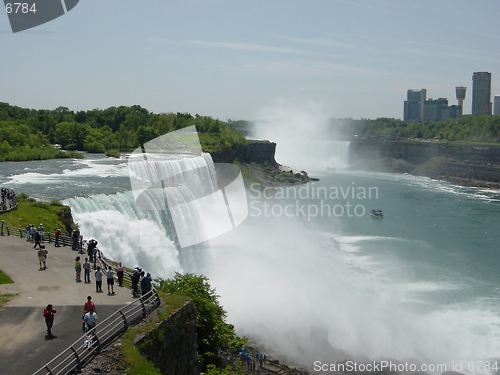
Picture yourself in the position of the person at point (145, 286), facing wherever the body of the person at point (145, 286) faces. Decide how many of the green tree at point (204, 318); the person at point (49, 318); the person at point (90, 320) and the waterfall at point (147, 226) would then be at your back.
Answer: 2

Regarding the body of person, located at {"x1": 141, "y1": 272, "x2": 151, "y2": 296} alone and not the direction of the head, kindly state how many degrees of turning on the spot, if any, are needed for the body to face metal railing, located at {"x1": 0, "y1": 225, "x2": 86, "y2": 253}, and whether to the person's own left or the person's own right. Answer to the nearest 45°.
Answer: approximately 90° to the person's own left

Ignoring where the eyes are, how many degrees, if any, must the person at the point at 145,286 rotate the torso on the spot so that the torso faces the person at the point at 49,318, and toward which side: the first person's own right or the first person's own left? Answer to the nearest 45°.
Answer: approximately 180°

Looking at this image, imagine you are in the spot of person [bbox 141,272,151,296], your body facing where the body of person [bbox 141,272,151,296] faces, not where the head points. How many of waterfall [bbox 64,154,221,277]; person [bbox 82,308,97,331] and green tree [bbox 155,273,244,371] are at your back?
1

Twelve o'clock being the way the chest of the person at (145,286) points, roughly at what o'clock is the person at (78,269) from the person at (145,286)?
the person at (78,269) is roughly at 9 o'clock from the person at (145,286).

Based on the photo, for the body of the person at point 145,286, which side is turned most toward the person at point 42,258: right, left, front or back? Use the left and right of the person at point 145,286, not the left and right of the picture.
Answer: left

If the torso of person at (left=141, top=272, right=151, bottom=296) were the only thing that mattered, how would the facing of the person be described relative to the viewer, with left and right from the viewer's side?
facing away from the viewer and to the right of the viewer

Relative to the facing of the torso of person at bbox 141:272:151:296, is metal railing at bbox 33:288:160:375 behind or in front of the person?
behind

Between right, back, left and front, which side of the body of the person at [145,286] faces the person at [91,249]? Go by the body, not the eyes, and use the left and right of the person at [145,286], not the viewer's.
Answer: left

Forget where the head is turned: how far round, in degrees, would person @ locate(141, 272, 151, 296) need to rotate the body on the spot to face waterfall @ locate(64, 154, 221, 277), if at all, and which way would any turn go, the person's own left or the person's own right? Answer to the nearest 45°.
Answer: approximately 45° to the person's own left

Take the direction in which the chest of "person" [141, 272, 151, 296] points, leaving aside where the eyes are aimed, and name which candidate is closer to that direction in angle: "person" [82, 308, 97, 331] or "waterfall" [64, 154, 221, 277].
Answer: the waterfall

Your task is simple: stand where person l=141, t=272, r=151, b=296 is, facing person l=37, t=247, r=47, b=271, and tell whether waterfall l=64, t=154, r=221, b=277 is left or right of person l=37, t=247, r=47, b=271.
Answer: right

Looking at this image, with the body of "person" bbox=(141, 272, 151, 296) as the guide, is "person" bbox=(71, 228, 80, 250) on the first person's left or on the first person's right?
on the first person's left
